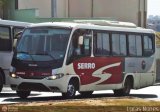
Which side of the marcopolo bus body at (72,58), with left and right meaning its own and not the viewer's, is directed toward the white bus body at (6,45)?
right

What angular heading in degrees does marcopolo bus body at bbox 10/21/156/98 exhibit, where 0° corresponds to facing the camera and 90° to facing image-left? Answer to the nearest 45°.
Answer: approximately 45°
